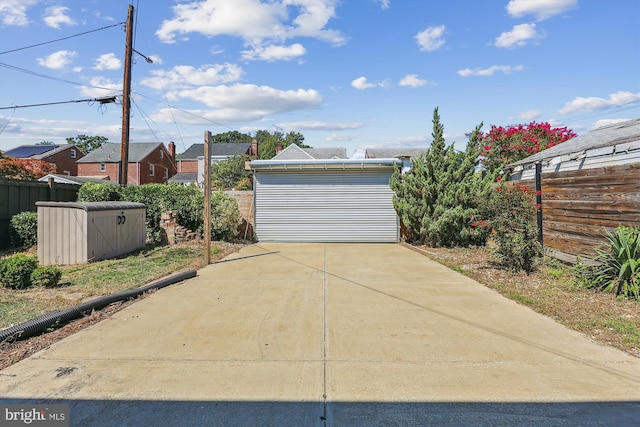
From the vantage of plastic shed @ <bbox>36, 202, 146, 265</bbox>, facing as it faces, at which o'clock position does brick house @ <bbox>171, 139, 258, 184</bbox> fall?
The brick house is roughly at 8 o'clock from the plastic shed.

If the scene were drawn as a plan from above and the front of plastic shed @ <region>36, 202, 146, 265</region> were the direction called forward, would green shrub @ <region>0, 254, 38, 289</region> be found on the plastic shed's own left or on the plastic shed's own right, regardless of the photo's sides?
on the plastic shed's own right

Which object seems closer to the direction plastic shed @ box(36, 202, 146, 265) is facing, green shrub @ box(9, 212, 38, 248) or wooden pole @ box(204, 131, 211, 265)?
the wooden pole

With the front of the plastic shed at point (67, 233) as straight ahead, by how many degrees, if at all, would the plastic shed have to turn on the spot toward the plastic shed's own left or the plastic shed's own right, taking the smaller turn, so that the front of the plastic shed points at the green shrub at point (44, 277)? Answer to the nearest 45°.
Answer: approximately 45° to the plastic shed's own right

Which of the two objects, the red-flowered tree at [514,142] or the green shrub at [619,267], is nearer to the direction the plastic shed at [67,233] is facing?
the green shrub

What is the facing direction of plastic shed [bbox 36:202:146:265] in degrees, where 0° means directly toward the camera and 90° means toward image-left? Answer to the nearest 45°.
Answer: approximately 315°

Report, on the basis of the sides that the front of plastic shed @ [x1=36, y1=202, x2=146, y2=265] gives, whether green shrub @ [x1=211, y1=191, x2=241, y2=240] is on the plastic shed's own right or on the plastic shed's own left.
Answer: on the plastic shed's own left

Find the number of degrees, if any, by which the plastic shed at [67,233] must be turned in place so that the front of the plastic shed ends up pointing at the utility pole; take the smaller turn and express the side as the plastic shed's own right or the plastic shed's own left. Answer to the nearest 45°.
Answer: approximately 135° to the plastic shed's own left

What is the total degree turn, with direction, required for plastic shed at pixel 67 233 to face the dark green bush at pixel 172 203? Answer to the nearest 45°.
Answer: approximately 90° to its left

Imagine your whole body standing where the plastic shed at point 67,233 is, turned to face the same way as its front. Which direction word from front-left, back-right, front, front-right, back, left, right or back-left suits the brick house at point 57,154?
back-left

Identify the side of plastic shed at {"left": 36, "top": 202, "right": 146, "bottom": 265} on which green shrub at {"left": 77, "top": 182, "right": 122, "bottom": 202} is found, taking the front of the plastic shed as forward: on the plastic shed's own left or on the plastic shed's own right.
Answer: on the plastic shed's own left
